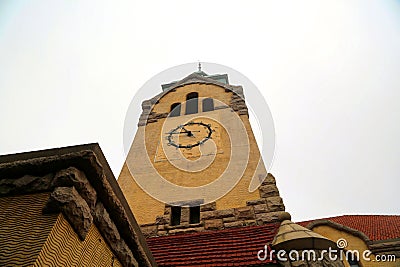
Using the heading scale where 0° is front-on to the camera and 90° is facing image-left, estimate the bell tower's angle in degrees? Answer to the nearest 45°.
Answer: approximately 0°
